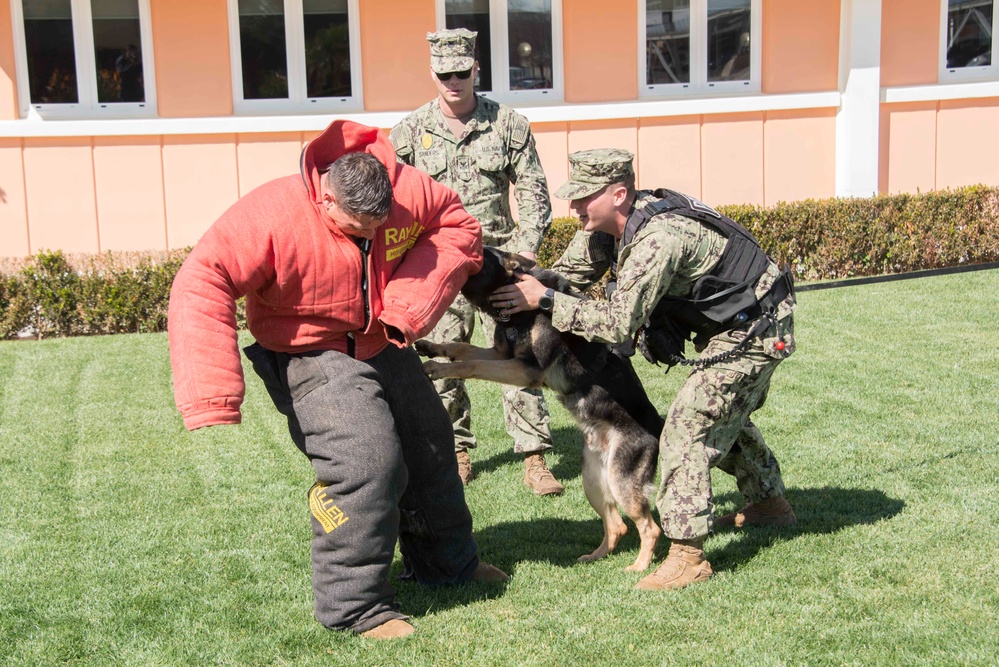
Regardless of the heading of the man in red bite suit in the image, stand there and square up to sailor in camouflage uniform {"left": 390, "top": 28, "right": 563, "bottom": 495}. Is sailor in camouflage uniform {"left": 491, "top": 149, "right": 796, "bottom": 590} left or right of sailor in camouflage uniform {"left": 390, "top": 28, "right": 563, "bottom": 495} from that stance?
right

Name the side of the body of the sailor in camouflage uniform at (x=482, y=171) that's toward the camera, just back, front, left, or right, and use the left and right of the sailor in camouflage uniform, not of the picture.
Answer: front

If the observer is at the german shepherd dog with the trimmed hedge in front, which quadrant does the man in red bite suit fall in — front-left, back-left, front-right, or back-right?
back-left

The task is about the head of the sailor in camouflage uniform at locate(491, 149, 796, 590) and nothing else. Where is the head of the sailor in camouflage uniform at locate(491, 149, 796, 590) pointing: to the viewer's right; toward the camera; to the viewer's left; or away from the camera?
to the viewer's left

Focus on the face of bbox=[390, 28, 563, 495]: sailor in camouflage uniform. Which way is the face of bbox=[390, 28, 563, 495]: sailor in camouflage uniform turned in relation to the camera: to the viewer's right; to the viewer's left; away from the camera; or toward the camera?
toward the camera

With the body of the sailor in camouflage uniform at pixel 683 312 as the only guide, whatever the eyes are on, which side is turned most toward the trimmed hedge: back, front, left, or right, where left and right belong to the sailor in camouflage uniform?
right

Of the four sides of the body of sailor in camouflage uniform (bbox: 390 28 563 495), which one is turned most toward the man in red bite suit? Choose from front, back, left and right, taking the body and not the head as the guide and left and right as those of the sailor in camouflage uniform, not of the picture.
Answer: front

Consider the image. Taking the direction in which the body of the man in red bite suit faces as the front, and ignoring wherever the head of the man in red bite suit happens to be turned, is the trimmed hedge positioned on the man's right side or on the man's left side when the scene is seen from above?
on the man's left side

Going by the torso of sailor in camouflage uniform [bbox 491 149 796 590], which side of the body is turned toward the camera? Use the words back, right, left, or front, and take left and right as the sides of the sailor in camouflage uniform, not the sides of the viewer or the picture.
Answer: left

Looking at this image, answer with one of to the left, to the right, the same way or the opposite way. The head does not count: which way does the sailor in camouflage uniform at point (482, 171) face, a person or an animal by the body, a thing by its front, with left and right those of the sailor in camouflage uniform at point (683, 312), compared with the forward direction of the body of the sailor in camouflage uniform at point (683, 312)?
to the left

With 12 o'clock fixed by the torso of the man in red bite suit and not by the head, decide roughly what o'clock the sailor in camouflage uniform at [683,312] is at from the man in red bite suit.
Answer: The sailor in camouflage uniform is roughly at 10 o'clock from the man in red bite suit.

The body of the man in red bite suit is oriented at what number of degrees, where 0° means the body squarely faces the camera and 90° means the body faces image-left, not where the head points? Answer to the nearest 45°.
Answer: approximately 315°
